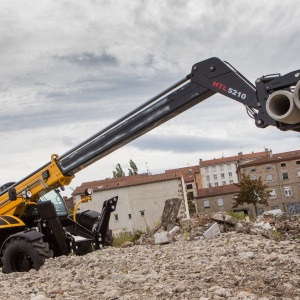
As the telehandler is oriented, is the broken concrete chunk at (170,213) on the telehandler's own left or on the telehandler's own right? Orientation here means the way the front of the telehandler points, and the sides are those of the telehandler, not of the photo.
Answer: on the telehandler's own left

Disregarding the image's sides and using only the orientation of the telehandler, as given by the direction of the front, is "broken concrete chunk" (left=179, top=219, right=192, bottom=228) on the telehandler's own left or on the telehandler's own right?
on the telehandler's own left

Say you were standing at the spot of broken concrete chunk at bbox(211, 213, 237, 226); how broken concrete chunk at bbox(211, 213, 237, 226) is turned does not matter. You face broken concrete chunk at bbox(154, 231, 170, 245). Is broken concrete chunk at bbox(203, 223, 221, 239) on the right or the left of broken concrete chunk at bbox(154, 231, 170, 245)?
left

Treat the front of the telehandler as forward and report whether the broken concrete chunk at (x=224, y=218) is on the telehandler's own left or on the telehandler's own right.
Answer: on the telehandler's own left

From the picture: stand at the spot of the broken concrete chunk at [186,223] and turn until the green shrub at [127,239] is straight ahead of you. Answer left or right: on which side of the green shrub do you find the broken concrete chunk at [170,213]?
right

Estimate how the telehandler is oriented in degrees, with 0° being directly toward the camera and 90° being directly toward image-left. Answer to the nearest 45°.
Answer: approximately 315°
